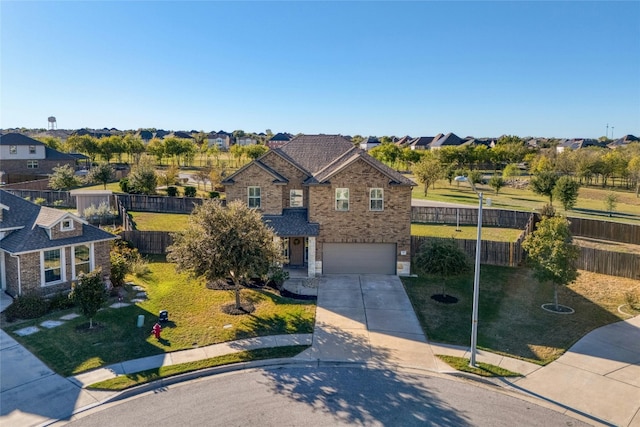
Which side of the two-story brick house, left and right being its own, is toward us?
front

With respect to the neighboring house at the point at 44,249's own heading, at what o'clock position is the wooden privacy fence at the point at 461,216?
The wooden privacy fence is roughly at 10 o'clock from the neighboring house.

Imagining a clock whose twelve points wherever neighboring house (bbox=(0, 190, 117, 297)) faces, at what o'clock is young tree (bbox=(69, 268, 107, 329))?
The young tree is roughly at 1 o'clock from the neighboring house.

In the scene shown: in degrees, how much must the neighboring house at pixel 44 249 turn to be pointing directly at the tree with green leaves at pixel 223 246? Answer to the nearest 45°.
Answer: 0° — it already faces it

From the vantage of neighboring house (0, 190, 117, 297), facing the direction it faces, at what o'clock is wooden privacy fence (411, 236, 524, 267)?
The wooden privacy fence is roughly at 11 o'clock from the neighboring house.

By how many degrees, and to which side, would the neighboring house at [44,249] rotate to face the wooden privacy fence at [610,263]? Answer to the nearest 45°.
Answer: approximately 45° to its left

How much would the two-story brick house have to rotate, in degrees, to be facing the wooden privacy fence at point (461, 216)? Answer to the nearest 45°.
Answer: approximately 135° to its left

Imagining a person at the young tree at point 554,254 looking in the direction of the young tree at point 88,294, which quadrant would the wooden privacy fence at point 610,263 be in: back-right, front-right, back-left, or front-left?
back-right

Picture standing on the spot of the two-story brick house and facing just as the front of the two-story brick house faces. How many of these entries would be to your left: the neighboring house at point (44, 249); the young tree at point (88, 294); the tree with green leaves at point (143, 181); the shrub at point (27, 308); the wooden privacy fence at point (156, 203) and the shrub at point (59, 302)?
0

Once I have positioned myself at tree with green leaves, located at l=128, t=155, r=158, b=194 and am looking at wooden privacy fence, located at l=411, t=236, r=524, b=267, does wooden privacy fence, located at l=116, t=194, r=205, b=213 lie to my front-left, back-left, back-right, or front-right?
front-right

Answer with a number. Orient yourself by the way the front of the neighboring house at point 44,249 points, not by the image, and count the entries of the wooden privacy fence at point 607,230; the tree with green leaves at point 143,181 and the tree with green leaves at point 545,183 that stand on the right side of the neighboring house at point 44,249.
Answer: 0

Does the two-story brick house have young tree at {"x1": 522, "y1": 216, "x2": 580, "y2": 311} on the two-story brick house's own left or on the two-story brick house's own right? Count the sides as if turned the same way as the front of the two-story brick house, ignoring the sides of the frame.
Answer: on the two-story brick house's own left

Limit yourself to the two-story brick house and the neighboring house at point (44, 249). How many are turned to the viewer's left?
0

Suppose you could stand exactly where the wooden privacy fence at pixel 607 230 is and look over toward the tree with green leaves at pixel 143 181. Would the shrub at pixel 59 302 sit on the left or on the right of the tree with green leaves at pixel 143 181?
left

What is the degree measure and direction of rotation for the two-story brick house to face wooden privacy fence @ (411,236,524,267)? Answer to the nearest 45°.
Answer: approximately 90° to its left

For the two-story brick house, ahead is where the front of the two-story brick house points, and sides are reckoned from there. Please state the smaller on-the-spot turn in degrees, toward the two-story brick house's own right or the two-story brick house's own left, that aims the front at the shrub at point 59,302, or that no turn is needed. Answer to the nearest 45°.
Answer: approximately 45° to the two-story brick house's own right

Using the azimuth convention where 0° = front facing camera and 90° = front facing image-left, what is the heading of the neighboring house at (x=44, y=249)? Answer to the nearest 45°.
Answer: approximately 315°

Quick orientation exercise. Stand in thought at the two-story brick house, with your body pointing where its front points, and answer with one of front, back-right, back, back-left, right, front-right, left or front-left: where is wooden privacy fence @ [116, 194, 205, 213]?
back-right
